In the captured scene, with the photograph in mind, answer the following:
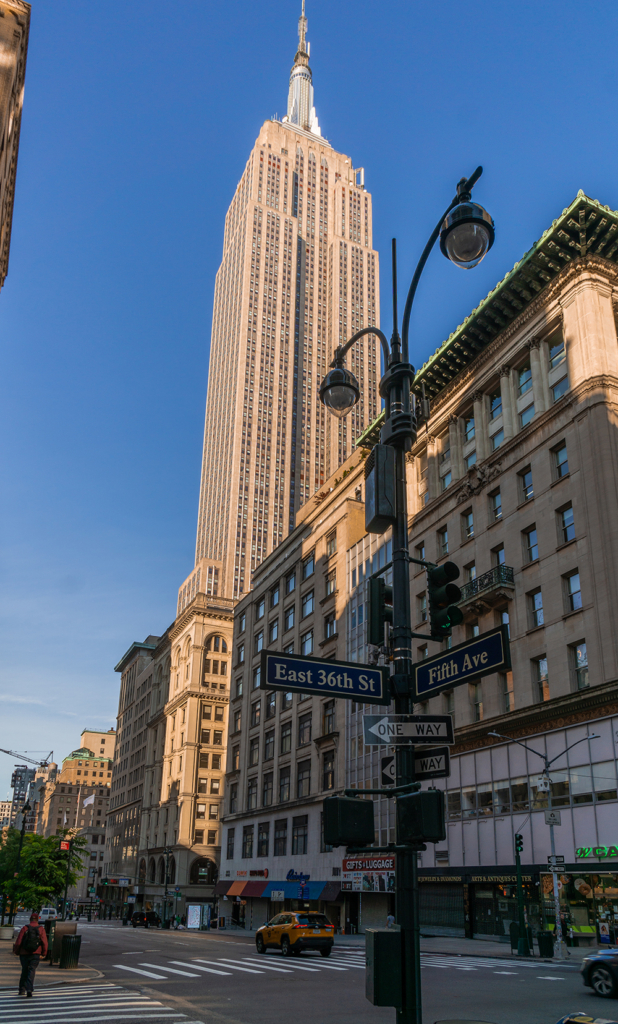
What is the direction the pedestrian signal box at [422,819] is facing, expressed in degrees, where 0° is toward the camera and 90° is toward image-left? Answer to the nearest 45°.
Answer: approximately 225°

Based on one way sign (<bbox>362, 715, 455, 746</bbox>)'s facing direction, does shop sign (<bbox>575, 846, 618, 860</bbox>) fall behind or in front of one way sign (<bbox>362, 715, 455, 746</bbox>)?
behind

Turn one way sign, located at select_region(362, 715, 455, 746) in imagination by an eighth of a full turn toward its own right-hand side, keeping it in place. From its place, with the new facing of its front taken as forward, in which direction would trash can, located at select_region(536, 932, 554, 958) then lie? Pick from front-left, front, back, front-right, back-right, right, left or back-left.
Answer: back-right

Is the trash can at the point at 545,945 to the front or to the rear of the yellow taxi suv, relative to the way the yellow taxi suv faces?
to the rear

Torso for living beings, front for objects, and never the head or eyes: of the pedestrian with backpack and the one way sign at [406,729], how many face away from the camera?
1

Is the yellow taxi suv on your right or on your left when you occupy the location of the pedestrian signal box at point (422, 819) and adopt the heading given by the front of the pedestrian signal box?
on your left

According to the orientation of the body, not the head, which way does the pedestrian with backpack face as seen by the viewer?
away from the camera

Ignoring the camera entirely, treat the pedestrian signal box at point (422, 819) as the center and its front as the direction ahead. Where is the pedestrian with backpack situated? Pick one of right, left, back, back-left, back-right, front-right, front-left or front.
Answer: left

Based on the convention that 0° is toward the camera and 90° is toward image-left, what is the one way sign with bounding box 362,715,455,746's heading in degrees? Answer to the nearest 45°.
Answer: approximately 0°
